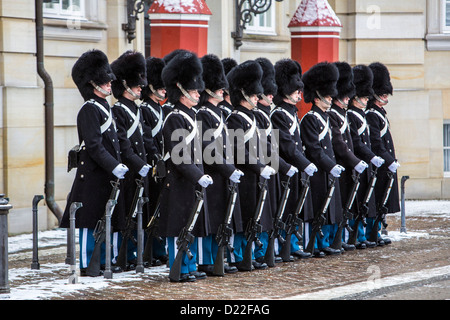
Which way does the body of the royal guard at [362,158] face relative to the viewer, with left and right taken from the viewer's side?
facing the viewer and to the right of the viewer

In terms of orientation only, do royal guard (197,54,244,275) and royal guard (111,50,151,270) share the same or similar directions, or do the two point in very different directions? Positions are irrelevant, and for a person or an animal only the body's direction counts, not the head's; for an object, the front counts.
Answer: same or similar directions

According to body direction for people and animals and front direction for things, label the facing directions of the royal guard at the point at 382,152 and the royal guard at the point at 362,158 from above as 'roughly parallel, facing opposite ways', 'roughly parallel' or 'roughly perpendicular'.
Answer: roughly parallel

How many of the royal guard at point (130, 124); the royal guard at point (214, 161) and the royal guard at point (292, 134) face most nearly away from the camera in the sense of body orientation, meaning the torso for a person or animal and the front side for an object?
0

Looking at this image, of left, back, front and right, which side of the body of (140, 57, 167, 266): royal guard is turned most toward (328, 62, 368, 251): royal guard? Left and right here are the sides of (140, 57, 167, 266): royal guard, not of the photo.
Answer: left

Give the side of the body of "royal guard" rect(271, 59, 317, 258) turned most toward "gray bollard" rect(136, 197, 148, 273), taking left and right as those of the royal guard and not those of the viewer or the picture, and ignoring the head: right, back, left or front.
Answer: right

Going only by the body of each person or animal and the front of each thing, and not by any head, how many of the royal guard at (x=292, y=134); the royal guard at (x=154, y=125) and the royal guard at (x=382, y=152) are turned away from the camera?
0

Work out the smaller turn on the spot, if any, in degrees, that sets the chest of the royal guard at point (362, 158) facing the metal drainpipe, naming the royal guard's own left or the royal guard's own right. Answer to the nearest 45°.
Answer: approximately 135° to the royal guard's own right

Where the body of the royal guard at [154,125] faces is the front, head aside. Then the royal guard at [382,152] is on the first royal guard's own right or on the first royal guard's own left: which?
on the first royal guard's own left

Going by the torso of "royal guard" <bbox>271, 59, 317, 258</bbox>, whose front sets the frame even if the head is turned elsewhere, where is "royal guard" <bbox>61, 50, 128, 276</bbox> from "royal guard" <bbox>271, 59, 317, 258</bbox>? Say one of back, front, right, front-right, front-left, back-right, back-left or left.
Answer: right

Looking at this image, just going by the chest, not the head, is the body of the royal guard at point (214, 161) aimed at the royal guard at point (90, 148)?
no

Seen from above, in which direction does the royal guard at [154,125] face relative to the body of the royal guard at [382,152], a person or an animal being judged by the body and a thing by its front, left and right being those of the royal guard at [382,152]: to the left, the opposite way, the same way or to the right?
the same way

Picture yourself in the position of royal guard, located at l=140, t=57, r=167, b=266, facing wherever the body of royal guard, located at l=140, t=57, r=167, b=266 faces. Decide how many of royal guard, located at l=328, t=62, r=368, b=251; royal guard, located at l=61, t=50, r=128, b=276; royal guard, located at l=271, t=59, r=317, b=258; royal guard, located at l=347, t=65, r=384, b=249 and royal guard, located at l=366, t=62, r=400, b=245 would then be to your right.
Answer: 1

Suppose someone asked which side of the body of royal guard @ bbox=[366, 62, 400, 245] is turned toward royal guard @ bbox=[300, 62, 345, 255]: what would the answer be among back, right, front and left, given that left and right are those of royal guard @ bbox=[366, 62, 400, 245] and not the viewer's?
right

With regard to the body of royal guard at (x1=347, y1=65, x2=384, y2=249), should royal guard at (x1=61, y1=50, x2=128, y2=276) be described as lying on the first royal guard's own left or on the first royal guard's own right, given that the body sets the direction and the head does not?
on the first royal guard's own right
